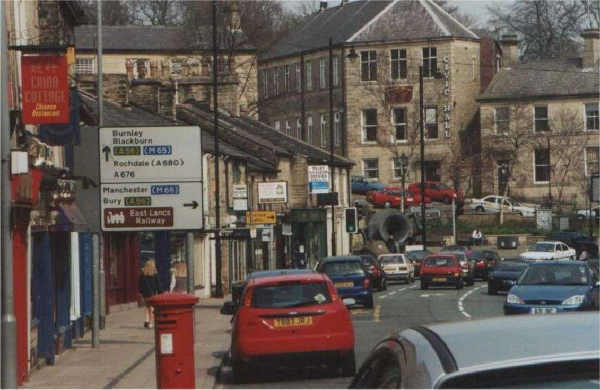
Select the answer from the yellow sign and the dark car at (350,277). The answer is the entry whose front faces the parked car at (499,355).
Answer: the yellow sign

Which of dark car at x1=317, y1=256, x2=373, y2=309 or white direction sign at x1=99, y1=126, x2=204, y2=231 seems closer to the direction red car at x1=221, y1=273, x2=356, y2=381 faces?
the dark car

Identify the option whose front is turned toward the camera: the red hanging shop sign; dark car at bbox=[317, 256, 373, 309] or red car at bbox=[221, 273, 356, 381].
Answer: the red hanging shop sign

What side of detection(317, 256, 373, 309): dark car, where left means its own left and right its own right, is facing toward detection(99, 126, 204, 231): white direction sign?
back

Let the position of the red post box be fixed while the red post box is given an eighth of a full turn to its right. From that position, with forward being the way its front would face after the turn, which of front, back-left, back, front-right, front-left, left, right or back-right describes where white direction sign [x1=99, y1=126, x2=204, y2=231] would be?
right

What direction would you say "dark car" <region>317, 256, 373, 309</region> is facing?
away from the camera

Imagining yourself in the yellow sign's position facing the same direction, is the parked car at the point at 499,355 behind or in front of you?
in front

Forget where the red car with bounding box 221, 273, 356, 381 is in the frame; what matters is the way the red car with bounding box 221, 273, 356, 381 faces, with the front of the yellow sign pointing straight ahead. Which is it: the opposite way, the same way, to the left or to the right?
the opposite way

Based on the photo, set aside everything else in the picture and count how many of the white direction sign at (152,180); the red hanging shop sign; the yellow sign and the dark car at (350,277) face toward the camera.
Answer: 3

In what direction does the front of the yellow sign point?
toward the camera

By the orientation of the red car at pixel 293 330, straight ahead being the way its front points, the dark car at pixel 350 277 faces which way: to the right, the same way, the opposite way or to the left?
the same way

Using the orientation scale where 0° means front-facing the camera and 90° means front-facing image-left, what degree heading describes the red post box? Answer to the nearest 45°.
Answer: approximately 45°

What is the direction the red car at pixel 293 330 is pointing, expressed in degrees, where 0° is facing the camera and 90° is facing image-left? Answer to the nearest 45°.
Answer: approximately 180°

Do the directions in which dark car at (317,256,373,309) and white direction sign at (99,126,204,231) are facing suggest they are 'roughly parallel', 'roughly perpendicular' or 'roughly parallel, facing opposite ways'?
roughly parallel, facing opposite ways

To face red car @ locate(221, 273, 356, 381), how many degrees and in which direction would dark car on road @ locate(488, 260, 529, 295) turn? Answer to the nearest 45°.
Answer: approximately 45° to its left

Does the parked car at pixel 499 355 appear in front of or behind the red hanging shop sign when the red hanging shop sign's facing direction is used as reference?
in front

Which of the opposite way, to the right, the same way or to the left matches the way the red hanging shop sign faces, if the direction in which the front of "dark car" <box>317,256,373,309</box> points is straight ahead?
the opposite way

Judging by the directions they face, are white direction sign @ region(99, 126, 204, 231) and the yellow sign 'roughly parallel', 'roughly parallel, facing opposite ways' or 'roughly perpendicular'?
roughly parallel

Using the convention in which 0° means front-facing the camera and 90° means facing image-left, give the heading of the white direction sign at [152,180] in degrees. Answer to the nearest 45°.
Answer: approximately 0°

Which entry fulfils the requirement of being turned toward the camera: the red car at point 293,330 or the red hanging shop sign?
the red hanging shop sign
